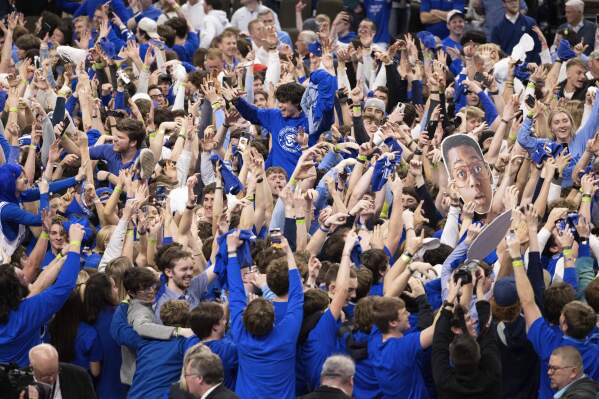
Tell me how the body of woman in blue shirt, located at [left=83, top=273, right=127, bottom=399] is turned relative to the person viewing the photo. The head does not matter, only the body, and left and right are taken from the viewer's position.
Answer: facing away from the viewer and to the right of the viewer

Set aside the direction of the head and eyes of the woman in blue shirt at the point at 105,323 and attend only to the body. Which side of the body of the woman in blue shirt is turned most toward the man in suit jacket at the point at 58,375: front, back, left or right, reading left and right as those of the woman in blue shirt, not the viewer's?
back

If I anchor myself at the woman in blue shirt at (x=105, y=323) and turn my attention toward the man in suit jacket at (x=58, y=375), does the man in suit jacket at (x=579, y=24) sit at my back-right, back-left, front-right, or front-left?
back-left

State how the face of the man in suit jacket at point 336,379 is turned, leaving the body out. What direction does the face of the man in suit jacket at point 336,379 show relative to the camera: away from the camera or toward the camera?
away from the camera

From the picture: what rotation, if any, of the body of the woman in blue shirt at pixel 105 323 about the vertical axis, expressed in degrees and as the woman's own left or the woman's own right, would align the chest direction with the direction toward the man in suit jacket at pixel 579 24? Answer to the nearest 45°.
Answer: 0° — they already face them

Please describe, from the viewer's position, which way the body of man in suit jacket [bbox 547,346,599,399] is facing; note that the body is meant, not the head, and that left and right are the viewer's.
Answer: facing to the left of the viewer

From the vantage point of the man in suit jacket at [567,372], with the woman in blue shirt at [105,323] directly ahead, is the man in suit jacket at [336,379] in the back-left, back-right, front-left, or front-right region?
front-left

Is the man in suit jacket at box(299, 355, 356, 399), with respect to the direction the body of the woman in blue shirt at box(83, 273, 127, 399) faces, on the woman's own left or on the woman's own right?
on the woman's own right

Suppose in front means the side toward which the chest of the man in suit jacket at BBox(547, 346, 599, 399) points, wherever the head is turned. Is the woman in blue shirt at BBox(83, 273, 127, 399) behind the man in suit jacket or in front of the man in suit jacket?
in front

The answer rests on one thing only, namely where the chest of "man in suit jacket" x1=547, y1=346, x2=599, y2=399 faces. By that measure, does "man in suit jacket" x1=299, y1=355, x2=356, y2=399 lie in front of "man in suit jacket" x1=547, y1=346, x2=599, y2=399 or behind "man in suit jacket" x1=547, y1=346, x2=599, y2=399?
in front
